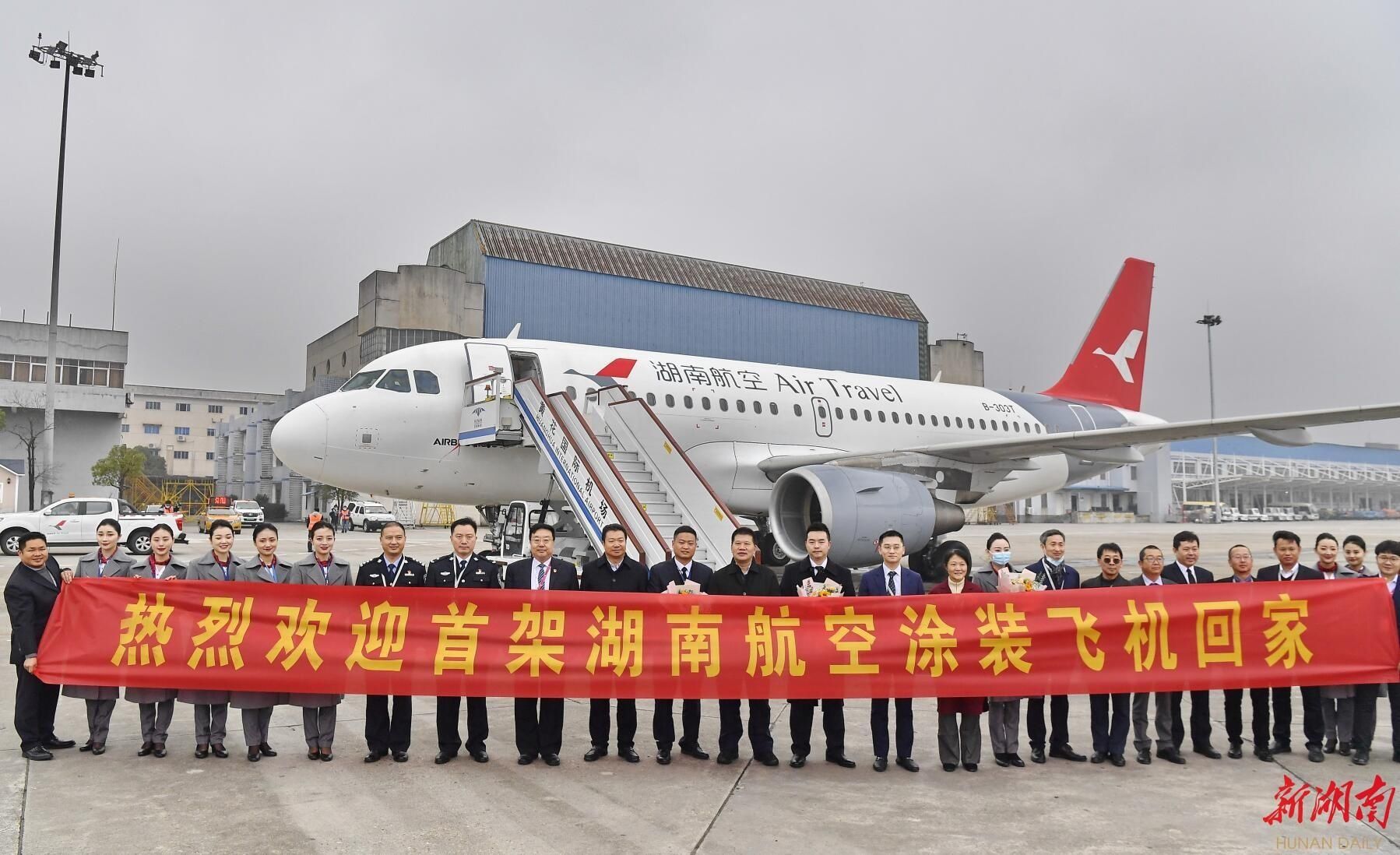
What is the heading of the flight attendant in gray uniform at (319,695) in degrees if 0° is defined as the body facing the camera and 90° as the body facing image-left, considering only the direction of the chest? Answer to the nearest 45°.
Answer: approximately 0°

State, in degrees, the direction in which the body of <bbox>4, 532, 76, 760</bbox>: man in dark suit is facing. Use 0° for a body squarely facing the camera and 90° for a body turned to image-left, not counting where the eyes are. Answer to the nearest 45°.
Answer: approximately 315°

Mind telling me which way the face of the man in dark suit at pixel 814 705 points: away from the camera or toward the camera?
toward the camera

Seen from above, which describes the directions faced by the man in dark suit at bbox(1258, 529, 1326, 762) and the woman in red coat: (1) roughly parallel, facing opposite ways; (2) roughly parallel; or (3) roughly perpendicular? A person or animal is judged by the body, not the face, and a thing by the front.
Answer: roughly parallel

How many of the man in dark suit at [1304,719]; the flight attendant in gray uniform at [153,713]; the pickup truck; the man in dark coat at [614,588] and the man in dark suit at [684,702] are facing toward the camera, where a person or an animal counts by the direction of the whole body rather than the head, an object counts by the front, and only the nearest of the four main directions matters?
4

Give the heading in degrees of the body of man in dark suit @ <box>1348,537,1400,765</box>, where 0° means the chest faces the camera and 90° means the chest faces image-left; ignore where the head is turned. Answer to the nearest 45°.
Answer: approximately 0°

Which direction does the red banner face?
toward the camera

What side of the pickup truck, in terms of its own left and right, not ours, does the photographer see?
left

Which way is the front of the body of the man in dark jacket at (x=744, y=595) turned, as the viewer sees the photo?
toward the camera

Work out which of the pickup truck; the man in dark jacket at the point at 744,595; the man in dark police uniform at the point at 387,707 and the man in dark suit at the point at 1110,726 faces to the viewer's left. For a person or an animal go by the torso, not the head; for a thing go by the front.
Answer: the pickup truck

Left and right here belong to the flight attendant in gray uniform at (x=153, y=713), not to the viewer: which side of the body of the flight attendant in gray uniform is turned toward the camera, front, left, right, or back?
front

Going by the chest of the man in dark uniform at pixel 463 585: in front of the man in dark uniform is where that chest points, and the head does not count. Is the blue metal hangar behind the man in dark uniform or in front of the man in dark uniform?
behind

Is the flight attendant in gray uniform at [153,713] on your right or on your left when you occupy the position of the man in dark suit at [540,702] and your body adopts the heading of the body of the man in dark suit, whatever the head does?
on your right

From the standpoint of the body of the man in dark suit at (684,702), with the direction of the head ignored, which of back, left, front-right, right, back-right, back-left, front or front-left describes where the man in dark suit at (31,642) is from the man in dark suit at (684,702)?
right

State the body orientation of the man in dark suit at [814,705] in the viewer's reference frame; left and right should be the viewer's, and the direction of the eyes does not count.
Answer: facing the viewer

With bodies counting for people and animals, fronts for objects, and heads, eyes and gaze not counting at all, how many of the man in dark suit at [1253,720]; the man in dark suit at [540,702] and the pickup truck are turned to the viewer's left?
1
